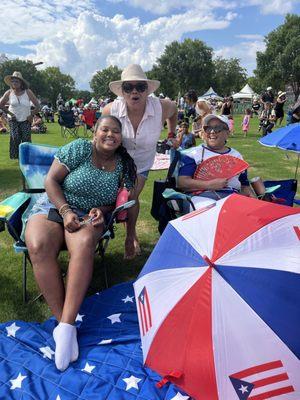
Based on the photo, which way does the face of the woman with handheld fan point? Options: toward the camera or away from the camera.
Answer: toward the camera

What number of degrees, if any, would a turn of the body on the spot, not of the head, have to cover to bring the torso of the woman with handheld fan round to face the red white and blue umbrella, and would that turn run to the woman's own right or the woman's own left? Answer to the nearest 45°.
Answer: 0° — they already face it

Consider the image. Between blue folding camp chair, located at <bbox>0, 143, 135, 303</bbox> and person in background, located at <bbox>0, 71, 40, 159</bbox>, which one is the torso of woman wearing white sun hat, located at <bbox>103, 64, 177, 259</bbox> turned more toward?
the blue folding camp chair

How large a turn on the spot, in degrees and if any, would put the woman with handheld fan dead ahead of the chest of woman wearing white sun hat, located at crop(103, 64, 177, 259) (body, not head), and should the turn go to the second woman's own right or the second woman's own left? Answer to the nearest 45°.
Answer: approximately 90° to the second woman's own left

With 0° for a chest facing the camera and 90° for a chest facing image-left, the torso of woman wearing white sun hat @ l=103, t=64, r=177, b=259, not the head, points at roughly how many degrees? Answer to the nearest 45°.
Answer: approximately 0°

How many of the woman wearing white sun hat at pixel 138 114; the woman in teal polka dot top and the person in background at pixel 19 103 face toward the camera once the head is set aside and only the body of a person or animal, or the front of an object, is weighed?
3

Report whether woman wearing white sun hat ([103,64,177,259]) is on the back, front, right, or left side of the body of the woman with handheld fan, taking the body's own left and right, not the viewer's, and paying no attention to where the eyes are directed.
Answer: right

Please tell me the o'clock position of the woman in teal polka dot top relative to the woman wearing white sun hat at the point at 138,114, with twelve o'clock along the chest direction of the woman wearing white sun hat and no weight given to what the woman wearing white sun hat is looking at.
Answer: The woman in teal polka dot top is roughly at 1 o'clock from the woman wearing white sun hat.

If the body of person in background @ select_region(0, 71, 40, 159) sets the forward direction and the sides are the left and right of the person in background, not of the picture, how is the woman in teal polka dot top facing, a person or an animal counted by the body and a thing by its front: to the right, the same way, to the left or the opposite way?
the same way

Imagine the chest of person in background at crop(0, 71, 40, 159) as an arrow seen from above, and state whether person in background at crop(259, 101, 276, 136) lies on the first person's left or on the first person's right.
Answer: on the first person's left

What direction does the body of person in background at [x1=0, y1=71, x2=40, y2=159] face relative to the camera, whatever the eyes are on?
toward the camera

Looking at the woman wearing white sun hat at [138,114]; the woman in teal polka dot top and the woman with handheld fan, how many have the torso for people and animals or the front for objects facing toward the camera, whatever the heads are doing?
3

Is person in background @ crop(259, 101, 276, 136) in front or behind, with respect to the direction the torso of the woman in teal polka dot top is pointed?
behind

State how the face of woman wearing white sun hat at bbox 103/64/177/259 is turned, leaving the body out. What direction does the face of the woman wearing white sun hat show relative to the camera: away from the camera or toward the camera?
toward the camera

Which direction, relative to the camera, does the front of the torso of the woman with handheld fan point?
toward the camera

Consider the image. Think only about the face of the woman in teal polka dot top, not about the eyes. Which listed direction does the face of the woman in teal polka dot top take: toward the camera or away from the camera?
toward the camera
